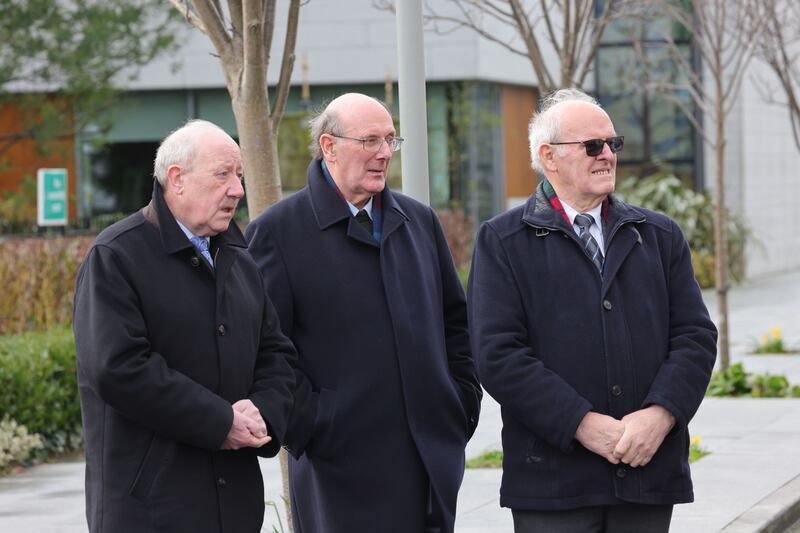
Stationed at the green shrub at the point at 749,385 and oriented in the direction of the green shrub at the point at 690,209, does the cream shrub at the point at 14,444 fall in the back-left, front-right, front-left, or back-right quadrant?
back-left

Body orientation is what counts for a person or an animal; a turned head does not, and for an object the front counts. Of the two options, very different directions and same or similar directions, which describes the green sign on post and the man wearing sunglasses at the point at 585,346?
same or similar directions

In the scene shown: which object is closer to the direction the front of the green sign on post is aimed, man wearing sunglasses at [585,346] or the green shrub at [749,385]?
the man wearing sunglasses

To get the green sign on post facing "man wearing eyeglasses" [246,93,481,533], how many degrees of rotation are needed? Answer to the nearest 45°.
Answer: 0° — it already faces them

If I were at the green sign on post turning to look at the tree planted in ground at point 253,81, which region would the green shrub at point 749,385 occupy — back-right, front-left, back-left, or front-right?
front-left

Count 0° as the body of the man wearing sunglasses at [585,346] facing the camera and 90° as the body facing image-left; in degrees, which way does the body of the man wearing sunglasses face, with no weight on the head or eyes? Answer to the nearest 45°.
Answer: approximately 315°

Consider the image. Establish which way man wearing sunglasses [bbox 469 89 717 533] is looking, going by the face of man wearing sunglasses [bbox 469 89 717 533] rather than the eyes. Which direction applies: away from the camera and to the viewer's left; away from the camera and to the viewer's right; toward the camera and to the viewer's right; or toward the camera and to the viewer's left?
toward the camera and to the viewer's right

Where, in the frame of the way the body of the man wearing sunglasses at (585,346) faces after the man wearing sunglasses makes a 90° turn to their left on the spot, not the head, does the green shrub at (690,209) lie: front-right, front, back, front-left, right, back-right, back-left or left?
front-left

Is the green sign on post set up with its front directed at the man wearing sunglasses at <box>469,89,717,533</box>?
yes

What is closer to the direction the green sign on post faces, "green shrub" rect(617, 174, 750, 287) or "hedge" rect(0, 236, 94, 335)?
the hedge

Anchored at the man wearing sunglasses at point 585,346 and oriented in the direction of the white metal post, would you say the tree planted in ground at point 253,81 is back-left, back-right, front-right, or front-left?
front-left

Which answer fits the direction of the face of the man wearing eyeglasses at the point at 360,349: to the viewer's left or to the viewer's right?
to the viewer's right

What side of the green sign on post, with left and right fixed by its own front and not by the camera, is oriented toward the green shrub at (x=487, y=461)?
front

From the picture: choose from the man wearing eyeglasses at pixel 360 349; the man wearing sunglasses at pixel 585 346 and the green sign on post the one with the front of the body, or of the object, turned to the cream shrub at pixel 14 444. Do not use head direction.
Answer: the green sign on post

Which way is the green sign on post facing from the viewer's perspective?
toward the camera

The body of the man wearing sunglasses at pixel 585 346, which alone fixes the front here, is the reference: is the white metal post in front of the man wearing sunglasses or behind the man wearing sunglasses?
behind

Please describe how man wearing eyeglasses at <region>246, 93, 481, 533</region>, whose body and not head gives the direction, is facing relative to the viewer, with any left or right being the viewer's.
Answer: facing the viewer and to the right of the viewer
